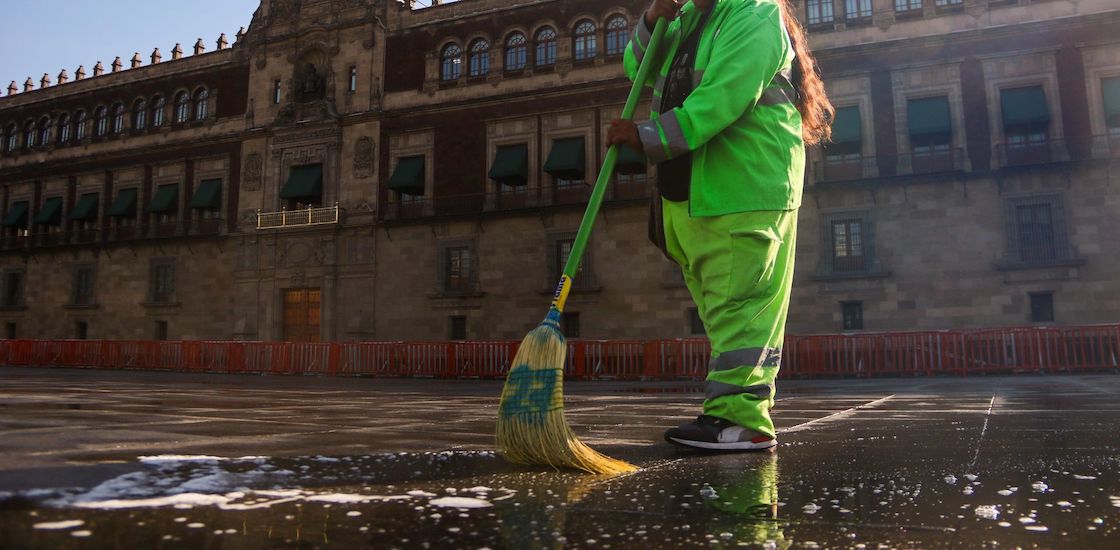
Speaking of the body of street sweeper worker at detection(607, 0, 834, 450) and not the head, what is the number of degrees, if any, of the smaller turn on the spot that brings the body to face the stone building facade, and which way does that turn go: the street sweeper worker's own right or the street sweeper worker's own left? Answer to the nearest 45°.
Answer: approximately 90° to the street sweeper worker's own right

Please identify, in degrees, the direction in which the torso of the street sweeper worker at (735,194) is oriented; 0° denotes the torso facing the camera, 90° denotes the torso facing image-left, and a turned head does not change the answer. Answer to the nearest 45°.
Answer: approximately 90°

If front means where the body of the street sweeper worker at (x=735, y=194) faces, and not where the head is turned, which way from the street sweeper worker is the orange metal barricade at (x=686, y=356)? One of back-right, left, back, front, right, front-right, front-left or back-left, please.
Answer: right
